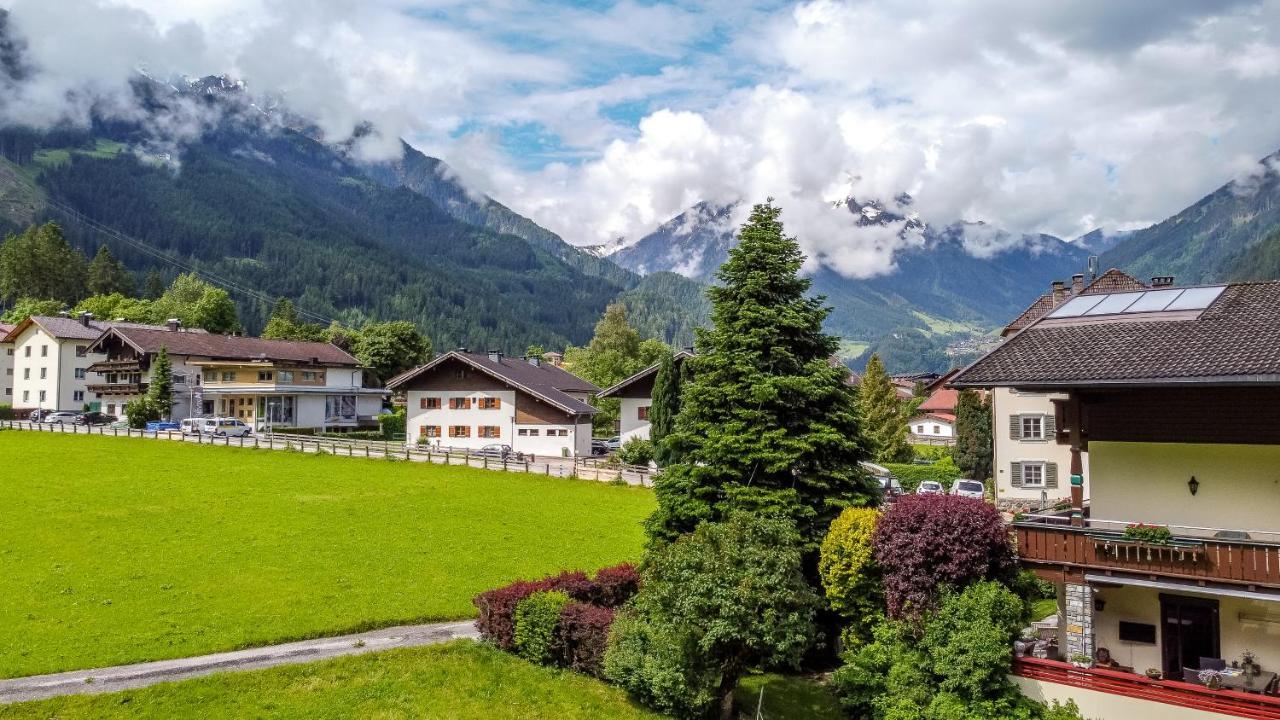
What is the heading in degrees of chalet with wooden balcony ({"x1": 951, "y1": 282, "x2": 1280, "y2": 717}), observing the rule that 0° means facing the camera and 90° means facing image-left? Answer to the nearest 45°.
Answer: approximately 0°

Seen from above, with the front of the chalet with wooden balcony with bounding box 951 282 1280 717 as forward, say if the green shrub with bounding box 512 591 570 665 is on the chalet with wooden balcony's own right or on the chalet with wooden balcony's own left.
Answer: on the chalet with wooden balcony's own right

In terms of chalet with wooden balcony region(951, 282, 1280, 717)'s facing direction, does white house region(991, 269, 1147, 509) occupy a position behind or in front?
behind

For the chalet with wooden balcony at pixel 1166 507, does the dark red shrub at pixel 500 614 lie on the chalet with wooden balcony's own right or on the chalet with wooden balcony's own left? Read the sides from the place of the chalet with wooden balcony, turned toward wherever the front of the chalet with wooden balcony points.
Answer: on the chalet with wooden balcony's own right

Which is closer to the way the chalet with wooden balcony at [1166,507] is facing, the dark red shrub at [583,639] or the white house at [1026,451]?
the dark red shrub

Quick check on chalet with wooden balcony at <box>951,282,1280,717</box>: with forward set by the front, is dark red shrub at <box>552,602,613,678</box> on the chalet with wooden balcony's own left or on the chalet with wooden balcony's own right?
on the chalet with wooden balcony's own right

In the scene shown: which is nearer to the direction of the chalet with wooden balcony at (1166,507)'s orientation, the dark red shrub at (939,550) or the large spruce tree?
the dark red shrub
